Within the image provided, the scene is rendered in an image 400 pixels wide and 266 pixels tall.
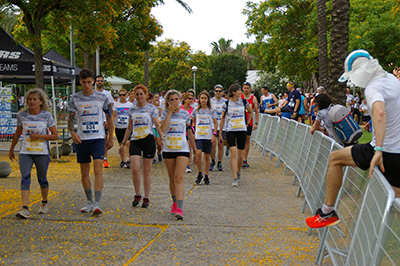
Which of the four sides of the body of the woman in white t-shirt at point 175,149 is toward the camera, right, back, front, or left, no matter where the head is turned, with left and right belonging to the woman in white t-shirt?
front

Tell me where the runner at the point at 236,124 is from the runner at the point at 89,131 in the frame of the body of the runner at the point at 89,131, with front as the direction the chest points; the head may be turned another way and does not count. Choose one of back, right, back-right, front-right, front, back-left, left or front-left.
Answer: back-left

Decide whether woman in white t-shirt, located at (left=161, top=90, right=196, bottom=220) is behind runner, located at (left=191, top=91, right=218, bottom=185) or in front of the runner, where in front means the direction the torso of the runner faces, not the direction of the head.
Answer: in front

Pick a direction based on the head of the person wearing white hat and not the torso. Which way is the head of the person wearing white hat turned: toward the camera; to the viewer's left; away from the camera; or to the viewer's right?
to the viewer's left

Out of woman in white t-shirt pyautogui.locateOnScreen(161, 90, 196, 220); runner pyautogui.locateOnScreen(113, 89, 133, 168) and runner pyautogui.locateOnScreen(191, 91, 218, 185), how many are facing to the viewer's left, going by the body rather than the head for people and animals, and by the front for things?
0

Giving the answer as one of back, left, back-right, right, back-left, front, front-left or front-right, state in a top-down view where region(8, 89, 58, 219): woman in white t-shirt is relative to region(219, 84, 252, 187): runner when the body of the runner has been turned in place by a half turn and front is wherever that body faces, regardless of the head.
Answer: back-left

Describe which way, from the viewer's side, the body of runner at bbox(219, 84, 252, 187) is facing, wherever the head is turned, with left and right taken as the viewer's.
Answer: facing the viewer

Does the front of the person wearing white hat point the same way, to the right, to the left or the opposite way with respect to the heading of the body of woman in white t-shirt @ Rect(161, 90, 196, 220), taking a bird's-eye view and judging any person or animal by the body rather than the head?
to the right

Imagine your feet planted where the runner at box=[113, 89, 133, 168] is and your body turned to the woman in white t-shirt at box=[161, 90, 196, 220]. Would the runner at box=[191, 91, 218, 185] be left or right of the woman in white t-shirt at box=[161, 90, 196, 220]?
left
